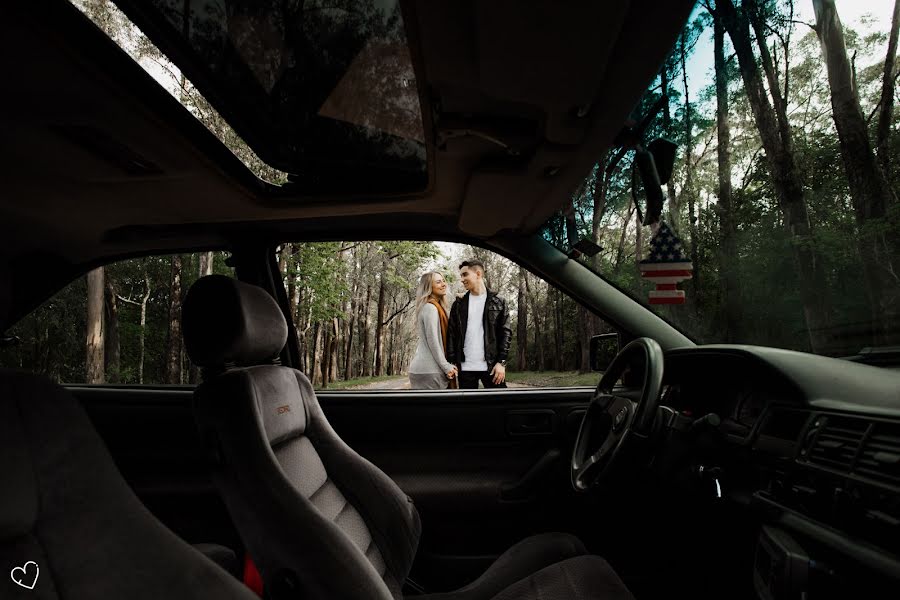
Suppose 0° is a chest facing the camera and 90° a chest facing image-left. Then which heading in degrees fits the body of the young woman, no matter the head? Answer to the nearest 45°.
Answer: approximately 270°

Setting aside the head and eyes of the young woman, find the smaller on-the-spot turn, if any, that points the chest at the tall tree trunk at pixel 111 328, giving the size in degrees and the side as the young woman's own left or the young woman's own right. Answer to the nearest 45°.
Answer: approximately 135° to the young woman's own left

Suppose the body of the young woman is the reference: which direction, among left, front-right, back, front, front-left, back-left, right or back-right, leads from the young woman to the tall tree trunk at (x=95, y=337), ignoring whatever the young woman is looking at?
back-left

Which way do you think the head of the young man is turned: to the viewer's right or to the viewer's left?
to the viewer's left

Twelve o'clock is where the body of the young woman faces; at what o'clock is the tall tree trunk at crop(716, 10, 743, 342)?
The tall tree trunk is roughly at 1 o'clock from the young woman.

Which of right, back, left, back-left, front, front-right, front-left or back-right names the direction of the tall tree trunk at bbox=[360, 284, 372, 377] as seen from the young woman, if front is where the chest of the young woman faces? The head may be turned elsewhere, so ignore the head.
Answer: left

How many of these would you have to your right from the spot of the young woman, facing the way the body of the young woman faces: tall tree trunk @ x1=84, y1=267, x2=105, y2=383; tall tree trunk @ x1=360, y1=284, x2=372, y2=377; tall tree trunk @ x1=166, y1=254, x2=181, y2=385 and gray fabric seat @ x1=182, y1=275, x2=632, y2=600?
1
